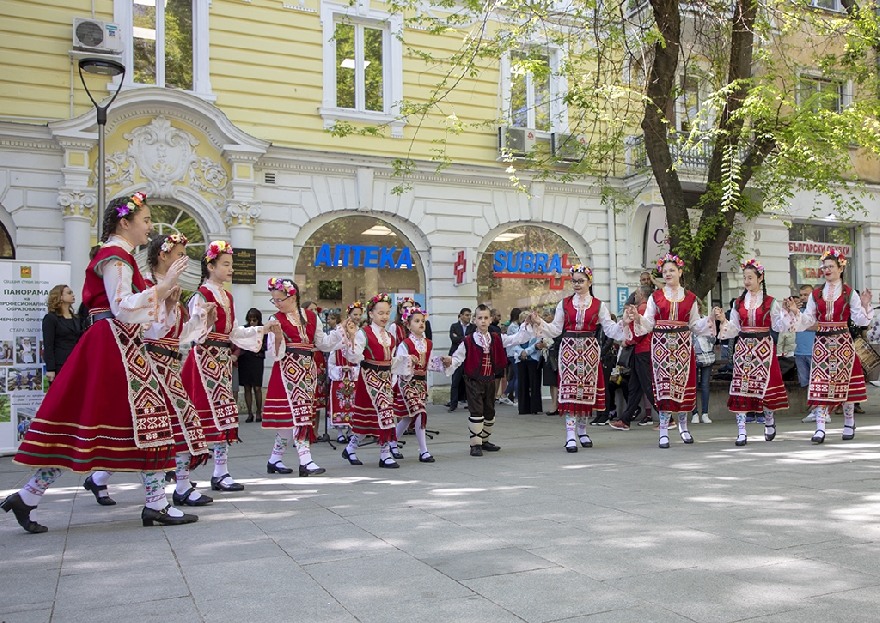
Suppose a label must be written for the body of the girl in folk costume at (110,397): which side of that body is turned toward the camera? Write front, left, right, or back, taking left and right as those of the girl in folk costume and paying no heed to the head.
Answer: right

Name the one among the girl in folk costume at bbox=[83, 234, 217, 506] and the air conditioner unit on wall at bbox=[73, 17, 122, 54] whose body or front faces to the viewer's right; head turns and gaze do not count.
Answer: the girl in folk costume

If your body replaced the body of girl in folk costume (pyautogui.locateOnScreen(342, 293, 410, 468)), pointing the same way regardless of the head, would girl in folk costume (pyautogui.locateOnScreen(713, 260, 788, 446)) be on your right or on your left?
on your left

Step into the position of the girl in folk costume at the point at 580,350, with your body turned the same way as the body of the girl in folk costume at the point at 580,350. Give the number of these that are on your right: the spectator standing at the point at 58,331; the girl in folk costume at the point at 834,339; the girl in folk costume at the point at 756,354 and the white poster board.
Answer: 2

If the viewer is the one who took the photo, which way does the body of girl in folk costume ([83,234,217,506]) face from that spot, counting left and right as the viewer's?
facing to the right of the viewer

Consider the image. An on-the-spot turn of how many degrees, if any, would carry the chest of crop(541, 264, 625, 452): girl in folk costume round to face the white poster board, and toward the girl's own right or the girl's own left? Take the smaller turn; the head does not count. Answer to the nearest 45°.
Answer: approximately 90° to the girl's own right

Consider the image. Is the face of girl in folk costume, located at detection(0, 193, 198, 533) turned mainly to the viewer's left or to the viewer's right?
to the viewer's right

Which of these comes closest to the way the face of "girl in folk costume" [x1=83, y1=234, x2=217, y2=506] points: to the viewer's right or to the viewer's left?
to the viewer's right

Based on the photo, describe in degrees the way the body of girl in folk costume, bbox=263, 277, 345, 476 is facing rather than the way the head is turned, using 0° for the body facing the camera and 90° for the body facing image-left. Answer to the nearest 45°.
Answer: approximately 315°

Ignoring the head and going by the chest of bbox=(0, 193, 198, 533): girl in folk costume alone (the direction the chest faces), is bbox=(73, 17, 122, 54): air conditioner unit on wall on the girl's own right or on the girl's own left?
on the girl's own left

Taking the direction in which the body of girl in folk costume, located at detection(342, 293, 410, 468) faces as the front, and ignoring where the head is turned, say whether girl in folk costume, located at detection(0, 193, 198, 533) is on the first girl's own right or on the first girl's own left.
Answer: on the first girl's own right
